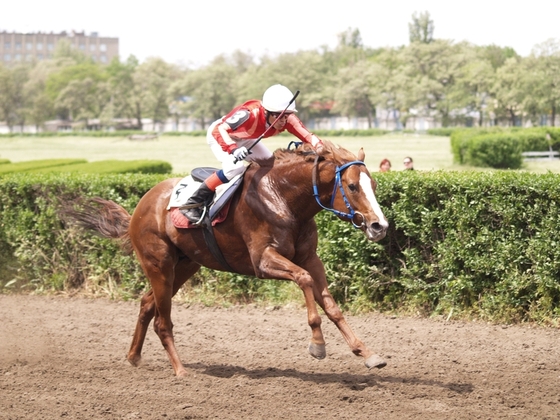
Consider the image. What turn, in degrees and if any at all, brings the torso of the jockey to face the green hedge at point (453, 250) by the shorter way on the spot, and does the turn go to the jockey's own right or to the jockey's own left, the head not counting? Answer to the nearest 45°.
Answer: approximately 90° to the jockey's own left

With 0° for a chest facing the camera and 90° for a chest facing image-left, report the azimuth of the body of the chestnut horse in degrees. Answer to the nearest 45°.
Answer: approximately 315°

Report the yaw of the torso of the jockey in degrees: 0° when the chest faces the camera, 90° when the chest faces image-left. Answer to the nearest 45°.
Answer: approximately 315°
